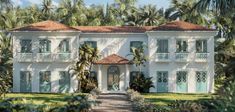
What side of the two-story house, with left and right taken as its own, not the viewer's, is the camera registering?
front

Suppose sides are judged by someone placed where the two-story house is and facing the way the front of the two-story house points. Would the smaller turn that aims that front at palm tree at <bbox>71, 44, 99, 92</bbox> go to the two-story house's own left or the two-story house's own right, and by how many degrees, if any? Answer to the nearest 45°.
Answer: approximately 90° to the two-story house's own right
